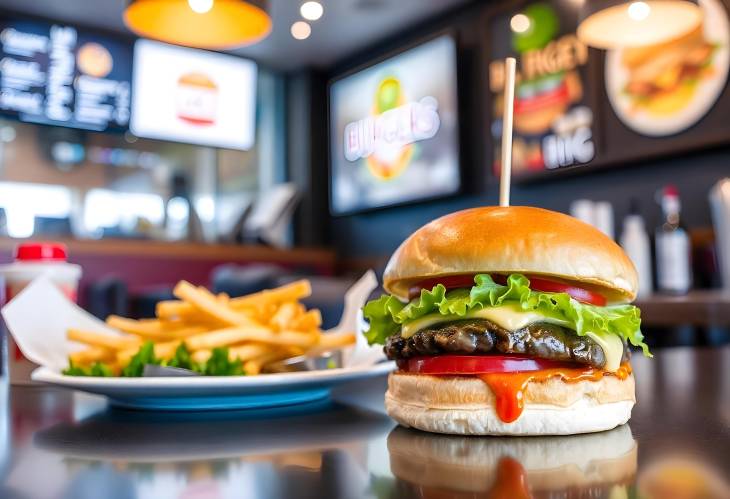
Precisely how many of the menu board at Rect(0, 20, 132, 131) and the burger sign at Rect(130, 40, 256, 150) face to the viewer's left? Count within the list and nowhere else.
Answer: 0

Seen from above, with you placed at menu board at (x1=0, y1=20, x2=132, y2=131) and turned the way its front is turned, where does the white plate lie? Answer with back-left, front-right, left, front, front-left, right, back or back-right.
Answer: front-right

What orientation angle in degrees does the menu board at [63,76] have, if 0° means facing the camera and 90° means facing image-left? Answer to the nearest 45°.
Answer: approximately 315°

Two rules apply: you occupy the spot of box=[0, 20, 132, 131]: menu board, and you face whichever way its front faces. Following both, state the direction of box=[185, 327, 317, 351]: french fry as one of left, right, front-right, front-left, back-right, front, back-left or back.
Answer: front-right

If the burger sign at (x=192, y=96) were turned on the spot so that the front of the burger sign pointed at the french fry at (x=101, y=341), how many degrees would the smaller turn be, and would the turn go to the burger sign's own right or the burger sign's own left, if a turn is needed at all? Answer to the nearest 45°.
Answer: approximately 45° to the burger sign's own right

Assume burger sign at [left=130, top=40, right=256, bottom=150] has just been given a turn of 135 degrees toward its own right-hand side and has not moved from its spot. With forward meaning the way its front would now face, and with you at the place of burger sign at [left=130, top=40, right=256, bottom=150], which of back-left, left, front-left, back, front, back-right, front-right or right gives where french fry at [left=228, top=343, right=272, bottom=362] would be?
left

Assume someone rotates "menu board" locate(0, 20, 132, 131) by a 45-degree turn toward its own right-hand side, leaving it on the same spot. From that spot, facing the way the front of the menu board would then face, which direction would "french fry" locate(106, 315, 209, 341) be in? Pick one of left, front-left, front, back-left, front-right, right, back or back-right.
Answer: front

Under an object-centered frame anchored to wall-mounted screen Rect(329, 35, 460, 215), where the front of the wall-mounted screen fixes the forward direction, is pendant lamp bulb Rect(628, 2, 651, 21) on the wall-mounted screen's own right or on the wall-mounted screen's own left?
on the wall-mounted screen's own left

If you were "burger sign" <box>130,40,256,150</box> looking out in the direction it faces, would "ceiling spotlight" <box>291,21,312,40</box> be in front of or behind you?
in front

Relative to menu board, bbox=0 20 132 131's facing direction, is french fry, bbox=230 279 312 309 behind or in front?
in front

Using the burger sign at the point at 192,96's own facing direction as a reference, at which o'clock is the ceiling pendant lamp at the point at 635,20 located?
The ceiling pendant lamp is roughly at 1 o'clock from the burger sign.

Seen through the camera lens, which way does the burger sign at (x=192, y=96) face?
facing the viewer and to the right of the viewer
